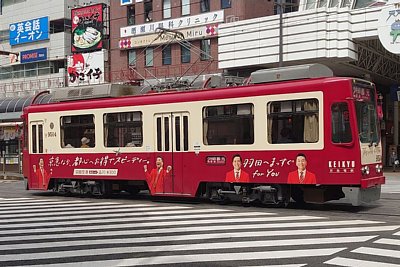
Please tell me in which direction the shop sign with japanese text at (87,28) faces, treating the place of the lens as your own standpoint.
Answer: facing the viewer and to the left of the viewer

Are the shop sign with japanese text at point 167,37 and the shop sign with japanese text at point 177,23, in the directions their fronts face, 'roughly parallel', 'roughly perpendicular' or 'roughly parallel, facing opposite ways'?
roughly parallel

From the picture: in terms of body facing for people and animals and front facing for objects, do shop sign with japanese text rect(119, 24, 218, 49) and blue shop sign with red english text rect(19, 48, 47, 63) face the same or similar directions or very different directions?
same or similar directions

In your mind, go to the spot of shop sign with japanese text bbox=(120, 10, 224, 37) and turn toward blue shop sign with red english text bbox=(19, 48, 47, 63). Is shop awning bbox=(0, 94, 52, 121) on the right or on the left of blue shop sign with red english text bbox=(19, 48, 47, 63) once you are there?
left

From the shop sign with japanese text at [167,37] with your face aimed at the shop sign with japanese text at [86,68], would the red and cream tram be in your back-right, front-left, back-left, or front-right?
back-left

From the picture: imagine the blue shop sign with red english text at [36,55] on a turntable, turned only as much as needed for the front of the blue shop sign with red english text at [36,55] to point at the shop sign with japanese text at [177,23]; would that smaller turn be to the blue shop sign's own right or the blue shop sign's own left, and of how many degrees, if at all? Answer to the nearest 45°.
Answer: approximately 90° to the blue shop sign's own left

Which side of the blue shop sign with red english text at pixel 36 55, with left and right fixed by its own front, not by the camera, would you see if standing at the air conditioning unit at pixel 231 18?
left

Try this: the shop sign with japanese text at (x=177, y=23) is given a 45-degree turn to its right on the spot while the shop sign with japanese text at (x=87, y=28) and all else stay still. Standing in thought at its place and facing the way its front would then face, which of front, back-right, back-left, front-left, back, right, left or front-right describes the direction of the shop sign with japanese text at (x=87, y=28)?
front-right

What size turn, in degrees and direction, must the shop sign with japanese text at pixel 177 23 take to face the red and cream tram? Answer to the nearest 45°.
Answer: approximately 45° to its left

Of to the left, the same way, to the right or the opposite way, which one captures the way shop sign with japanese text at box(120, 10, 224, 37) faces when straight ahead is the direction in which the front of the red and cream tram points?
to the right

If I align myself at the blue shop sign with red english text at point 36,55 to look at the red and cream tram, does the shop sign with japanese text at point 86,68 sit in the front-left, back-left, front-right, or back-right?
front-left
